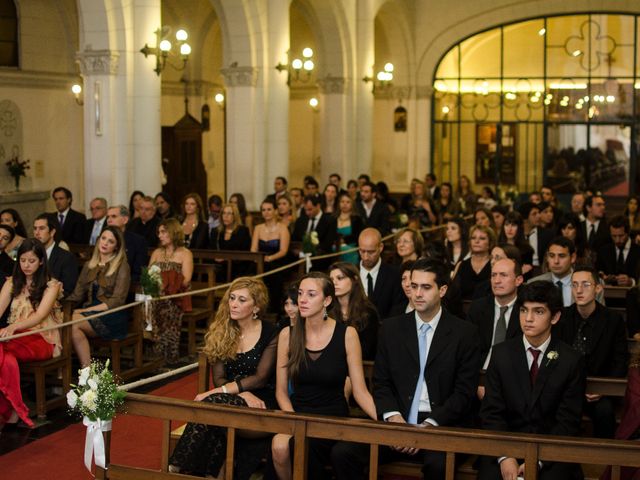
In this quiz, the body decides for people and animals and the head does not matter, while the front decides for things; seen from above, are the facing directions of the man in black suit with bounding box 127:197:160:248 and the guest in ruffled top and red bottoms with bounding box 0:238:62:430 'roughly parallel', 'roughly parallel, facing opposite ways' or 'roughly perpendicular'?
roughly parallel

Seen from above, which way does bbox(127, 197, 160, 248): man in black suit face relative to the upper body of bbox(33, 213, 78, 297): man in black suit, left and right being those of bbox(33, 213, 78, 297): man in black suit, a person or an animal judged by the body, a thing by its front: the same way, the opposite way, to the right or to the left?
the same way

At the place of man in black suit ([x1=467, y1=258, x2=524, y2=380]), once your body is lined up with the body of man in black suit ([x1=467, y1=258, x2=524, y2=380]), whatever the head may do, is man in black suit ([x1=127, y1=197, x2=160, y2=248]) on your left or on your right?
on your right

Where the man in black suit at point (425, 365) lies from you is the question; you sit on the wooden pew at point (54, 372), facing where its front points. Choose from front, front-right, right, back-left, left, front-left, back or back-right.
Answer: left

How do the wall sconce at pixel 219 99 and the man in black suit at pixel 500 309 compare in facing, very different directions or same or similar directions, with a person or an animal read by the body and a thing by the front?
same or similar directions

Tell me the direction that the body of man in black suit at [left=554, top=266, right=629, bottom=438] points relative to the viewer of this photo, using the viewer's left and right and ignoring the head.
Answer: facing the viewer and to the left of the viewer

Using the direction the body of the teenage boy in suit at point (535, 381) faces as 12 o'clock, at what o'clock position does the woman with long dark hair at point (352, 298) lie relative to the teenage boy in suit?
The woman with long dark hair is roughly at 3 o'clock from the teenage boy in suit.

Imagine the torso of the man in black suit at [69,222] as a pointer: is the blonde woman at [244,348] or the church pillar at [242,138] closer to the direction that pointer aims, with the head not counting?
the blonde woman

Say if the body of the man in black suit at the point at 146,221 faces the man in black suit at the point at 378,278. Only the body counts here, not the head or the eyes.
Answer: no

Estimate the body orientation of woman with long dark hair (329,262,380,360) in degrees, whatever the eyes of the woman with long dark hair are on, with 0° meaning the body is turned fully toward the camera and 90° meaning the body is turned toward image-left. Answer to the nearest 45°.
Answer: approximately 45°

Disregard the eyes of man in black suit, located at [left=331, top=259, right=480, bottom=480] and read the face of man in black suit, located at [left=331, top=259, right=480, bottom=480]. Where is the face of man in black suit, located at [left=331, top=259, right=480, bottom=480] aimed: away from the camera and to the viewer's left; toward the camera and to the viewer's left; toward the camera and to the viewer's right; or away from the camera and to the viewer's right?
toward the camera and to the viewer's left

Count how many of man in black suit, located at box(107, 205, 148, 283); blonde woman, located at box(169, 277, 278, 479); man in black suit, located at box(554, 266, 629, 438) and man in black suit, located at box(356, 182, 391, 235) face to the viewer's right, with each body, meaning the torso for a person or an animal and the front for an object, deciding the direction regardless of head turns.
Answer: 0

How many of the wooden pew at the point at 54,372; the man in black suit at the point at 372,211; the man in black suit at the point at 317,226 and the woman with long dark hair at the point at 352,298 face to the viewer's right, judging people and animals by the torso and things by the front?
0

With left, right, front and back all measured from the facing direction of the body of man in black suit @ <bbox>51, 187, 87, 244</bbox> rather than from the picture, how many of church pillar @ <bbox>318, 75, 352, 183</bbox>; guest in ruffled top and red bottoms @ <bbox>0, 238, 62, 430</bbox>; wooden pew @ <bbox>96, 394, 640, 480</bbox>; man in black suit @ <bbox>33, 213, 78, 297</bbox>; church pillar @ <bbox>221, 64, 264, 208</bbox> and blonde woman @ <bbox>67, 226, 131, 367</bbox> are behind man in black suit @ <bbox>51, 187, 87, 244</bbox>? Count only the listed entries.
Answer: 2

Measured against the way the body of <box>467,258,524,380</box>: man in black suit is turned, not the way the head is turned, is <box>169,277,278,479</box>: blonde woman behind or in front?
in front

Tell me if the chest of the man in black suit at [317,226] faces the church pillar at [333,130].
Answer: no

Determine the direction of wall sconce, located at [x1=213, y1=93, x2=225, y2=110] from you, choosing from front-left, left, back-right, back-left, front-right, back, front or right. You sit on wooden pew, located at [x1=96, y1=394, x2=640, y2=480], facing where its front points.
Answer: back-right
